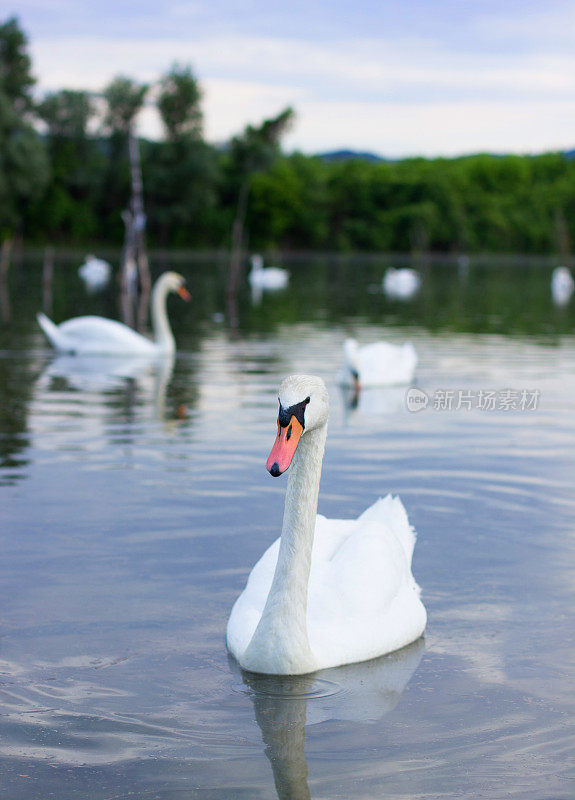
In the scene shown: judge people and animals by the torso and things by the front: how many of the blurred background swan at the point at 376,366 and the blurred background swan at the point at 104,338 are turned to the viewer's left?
1

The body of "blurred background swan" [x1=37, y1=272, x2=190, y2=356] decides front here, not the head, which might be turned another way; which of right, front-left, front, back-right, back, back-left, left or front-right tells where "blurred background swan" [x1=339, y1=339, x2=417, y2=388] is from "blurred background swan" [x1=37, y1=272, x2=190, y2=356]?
front-right

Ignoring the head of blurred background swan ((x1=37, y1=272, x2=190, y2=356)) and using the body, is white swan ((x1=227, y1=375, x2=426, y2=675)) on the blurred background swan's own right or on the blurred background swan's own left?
on the blurred background swan's own right

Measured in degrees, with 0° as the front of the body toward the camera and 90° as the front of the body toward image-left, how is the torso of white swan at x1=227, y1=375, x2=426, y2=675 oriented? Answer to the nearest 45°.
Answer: approximately 45°

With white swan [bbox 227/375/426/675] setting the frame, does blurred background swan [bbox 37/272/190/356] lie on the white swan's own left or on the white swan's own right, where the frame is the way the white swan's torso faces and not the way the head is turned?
on the white swan's own right

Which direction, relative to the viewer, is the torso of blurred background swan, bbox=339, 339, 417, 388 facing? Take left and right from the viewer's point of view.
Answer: facing to the left of the viewer

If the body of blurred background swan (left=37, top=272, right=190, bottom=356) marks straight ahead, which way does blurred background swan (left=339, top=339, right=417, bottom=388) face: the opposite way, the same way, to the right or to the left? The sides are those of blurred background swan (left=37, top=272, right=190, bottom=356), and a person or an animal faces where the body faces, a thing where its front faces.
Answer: the opposite way

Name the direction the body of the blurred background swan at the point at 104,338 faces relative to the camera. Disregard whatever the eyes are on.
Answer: to the viewer's right

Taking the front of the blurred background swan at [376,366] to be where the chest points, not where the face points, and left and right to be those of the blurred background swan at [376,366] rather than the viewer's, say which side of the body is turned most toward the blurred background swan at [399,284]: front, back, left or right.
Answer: right
